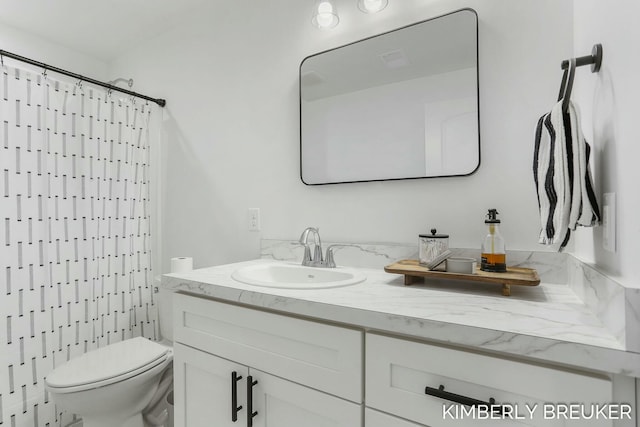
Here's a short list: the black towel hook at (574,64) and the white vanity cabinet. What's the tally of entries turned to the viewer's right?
0

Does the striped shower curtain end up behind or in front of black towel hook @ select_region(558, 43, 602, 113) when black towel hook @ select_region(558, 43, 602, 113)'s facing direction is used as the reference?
in front

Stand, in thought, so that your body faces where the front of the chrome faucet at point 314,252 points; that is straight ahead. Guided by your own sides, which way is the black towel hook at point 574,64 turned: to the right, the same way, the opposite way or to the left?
to the right

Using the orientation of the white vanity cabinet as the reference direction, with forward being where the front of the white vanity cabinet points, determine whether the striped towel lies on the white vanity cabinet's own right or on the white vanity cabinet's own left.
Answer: on the white vanity cabinet's own left

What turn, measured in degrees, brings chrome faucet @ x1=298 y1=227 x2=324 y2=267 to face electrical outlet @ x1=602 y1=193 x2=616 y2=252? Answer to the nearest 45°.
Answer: approximately 90° to its left

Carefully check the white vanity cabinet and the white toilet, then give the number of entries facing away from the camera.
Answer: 0

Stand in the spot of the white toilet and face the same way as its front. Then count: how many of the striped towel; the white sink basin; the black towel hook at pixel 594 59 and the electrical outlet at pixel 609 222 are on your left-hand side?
4

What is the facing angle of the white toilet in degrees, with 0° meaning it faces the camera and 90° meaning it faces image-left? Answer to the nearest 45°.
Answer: approximately 45°

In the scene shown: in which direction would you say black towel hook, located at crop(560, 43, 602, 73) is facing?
to the viewer's left

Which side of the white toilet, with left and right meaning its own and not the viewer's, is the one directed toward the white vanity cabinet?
left

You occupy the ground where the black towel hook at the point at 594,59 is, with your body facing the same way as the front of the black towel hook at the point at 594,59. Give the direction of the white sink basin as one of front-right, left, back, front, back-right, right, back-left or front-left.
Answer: front
